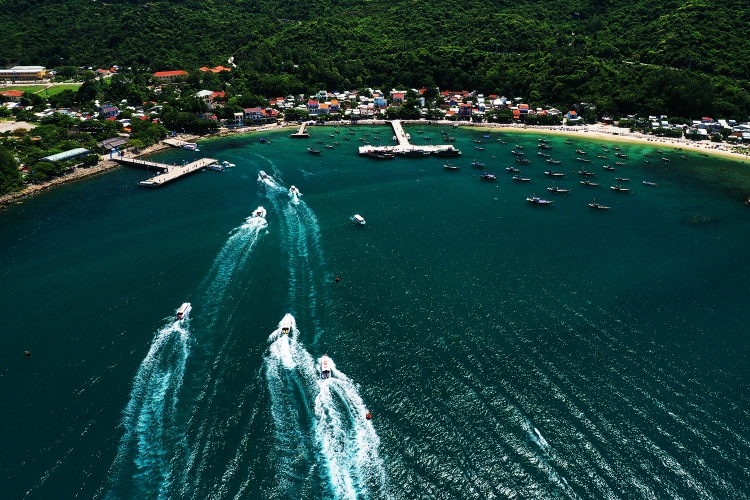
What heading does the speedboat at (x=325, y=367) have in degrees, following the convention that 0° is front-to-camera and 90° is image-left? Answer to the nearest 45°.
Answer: approximately 180°
